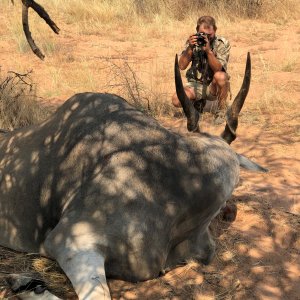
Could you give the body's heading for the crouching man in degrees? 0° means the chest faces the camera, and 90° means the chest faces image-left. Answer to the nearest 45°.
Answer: approximately 0°

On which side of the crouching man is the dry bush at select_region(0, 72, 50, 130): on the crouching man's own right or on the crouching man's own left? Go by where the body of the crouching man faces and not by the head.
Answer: on the crouching man's own right

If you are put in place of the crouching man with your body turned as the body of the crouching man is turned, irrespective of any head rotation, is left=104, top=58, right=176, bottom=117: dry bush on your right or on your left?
on your right
